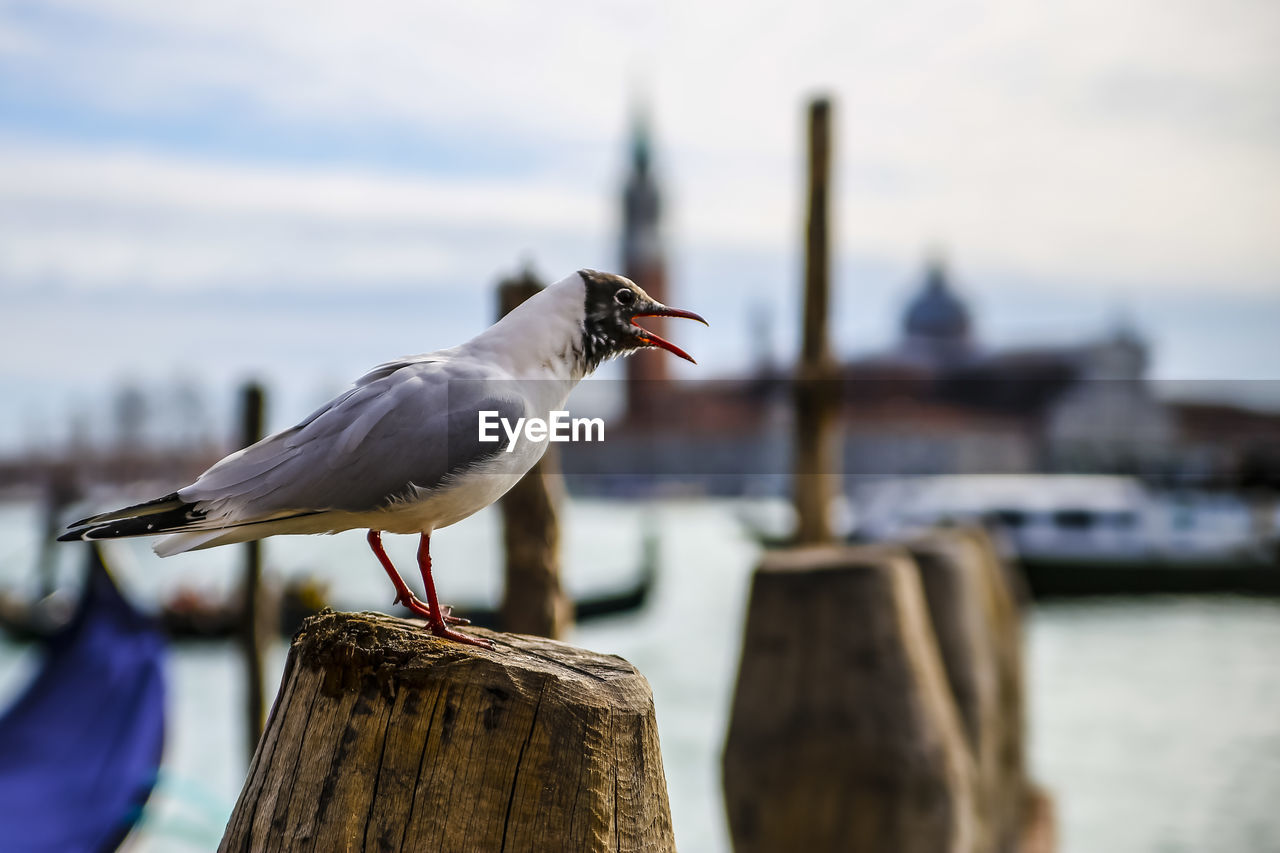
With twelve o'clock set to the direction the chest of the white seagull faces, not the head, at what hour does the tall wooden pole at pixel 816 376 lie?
The tall wooden pole is roughly at 10 o'clock from the white seagull.

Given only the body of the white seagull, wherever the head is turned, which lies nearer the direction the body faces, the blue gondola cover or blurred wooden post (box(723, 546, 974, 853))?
the blurred wooden post

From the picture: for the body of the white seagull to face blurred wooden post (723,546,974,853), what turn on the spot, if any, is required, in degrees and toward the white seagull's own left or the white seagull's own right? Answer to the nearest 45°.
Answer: approximately 45° to the white seagull's own left

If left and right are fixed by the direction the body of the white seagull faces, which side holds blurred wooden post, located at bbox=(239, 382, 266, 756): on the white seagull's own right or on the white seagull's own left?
on the white seagull's own left

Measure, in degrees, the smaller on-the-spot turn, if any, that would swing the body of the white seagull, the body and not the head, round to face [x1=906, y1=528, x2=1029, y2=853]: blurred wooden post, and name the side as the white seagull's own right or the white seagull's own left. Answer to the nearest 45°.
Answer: approximately 45° to the white seagull's own left

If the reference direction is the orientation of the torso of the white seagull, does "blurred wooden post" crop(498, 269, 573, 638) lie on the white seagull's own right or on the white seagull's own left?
on the white seagull's own left

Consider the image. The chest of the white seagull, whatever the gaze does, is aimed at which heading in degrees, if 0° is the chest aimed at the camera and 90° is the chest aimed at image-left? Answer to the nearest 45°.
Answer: approximately 270°
